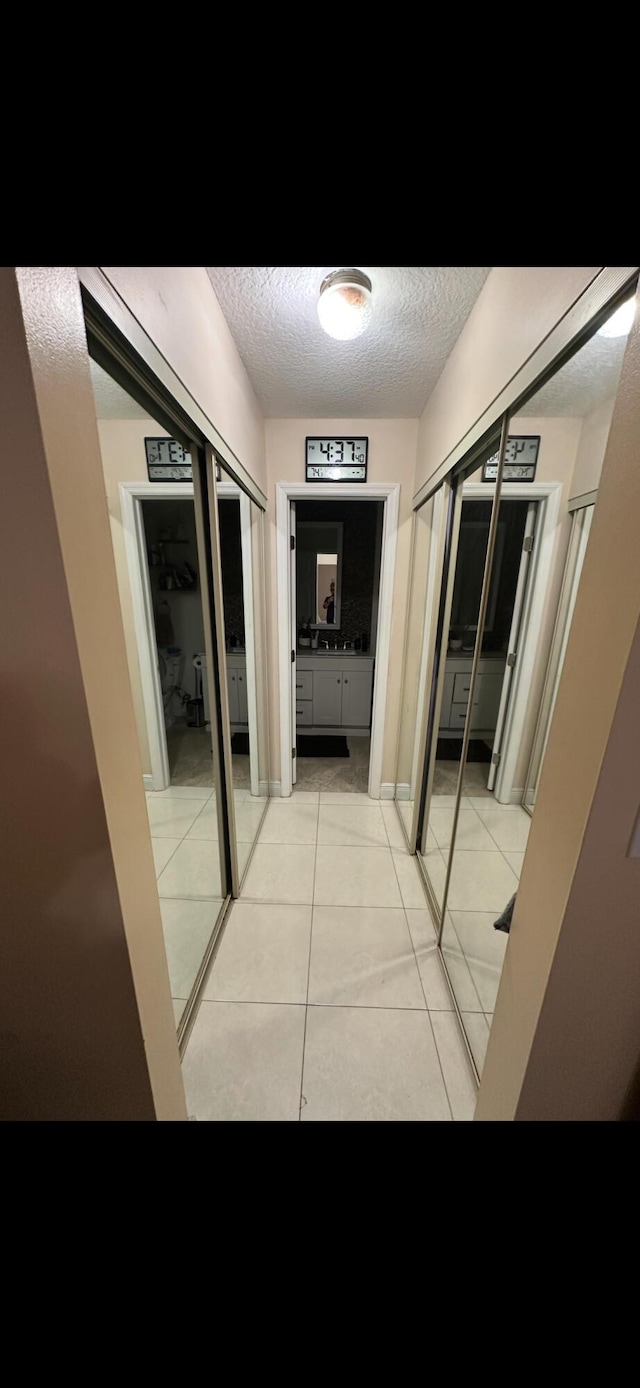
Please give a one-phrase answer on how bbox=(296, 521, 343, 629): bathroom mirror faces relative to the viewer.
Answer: facing the viewer

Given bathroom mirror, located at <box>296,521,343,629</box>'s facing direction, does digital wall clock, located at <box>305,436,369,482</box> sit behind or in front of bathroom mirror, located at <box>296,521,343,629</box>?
in front

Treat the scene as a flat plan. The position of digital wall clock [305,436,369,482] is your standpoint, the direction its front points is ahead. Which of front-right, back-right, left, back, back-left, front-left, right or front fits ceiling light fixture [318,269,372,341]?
front

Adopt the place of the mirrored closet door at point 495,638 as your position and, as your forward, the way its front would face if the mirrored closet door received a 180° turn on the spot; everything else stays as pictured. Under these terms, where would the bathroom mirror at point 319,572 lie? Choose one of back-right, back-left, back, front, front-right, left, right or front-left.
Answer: back-left

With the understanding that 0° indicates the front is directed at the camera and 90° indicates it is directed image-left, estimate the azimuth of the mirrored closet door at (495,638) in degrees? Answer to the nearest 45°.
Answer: approximately 90°

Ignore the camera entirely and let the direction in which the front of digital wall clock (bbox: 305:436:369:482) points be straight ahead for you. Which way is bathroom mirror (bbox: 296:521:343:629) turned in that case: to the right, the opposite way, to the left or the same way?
the same way

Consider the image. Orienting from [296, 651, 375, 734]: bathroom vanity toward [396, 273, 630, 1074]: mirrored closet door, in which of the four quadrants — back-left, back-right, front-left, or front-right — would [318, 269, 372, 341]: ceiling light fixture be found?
front-right

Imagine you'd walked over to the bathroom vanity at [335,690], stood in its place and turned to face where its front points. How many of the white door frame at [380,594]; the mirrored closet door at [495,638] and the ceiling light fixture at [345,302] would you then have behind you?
0
